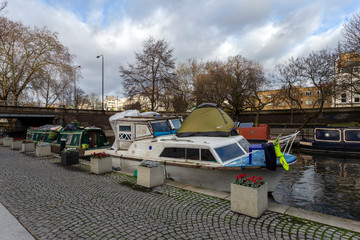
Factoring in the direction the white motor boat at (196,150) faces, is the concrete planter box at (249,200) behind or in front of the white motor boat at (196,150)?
in front

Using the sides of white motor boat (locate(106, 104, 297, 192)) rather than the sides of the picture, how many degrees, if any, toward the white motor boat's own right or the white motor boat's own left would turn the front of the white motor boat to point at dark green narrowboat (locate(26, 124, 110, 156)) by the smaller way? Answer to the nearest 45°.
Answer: approximately 180°

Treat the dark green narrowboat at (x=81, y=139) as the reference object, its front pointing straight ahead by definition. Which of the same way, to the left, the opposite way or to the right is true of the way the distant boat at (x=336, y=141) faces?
the opposite way

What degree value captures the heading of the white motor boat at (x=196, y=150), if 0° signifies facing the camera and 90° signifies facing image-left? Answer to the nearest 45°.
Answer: approximately 315°
